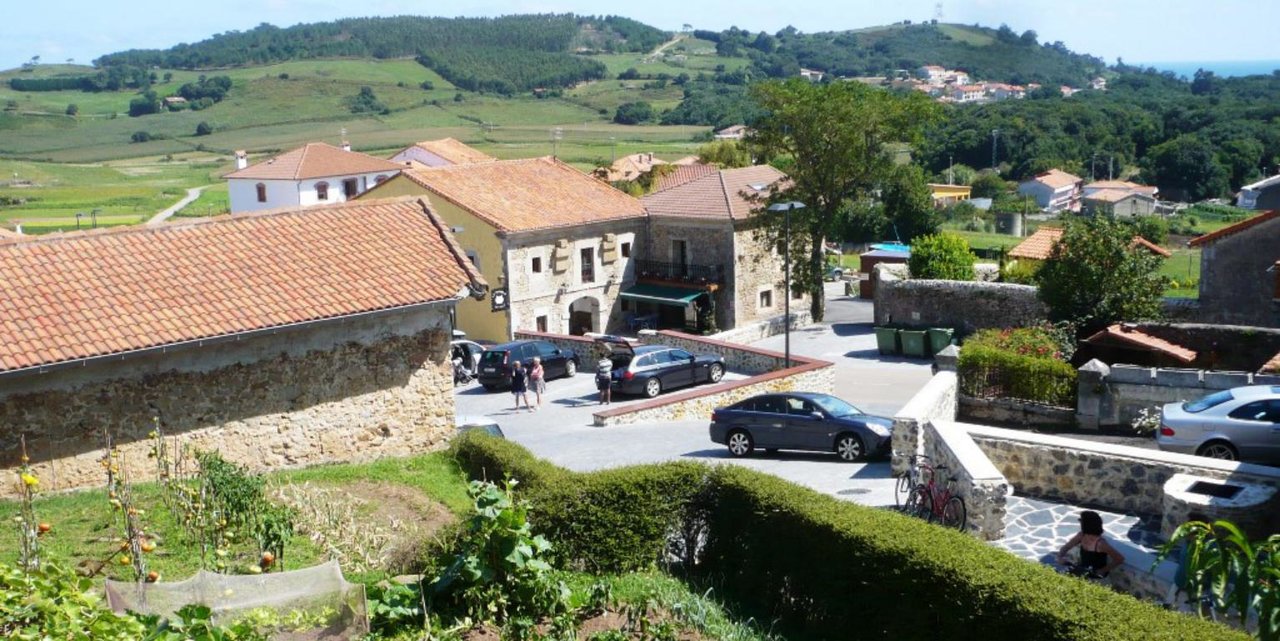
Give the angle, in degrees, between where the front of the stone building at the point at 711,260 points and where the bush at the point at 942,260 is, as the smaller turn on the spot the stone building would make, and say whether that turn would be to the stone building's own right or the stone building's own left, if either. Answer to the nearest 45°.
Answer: approximately 90° to the stone building's own left

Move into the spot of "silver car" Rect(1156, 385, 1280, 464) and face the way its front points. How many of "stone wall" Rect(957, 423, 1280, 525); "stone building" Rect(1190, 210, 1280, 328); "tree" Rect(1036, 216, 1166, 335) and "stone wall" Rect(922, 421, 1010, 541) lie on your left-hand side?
2

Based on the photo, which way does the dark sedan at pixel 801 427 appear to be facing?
to the viewer's right

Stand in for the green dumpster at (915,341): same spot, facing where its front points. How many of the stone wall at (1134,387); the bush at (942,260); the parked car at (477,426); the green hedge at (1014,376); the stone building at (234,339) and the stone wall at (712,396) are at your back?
1

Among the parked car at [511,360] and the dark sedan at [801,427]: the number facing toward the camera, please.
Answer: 0

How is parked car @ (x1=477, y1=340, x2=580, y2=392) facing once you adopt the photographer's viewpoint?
facing away from the viewer and to the right of the viewer

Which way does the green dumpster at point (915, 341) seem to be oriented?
toward the camera

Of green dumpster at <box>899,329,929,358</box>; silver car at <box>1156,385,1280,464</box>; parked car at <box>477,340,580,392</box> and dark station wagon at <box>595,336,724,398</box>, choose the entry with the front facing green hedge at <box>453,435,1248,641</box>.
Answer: the green dumpster

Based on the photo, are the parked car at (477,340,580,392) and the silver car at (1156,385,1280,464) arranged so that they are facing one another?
no

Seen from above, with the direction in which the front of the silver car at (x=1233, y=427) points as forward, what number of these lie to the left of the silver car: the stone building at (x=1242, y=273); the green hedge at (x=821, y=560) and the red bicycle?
1

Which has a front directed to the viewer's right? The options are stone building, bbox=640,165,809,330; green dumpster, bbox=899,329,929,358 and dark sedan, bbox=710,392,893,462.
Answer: the dark sedan

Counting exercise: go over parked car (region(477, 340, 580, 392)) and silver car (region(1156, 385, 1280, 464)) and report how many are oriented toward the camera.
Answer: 0
